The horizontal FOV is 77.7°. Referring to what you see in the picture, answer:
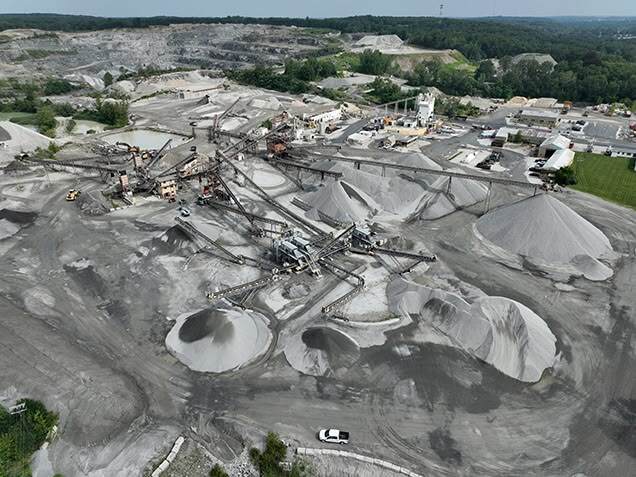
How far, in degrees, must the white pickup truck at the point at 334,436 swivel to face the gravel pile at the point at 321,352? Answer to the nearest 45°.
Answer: approximately 90° to its right

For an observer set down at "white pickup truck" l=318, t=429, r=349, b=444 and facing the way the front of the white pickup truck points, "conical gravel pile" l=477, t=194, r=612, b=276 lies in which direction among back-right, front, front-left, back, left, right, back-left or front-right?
back-right

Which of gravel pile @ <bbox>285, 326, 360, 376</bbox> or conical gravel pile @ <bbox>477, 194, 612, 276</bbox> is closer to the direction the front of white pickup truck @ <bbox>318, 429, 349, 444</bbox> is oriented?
the gravel pile

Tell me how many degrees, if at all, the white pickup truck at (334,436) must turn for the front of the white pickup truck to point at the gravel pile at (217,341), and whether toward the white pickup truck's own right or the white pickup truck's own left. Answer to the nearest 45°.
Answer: approximately 45° to the white pickup truck's own right

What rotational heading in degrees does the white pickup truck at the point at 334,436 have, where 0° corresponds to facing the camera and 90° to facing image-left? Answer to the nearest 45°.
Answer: approximately 90°

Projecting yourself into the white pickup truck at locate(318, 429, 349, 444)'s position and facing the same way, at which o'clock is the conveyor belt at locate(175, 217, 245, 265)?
The conveyor belt is roughly at 2 o'clock from the white pickup truck.

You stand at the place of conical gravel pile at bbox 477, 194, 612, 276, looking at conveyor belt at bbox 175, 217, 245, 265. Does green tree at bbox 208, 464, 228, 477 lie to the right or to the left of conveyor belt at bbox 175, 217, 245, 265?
left

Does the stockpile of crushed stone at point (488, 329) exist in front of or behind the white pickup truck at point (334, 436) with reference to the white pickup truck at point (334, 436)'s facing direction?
behind

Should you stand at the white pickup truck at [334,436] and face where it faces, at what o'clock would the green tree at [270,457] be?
The green tree is roughly at 11 o'clock from the white pickup truck.

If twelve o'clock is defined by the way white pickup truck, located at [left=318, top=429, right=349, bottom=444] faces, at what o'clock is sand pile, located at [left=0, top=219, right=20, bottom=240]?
The sand pile is roughly at 1 o'clock from the white pickup truck.

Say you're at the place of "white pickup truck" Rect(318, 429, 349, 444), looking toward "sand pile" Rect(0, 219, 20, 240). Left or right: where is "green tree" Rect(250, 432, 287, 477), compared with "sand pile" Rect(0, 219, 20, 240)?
left

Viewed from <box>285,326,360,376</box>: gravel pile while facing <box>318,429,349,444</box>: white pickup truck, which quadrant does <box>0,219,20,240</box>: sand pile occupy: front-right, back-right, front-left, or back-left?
back-right

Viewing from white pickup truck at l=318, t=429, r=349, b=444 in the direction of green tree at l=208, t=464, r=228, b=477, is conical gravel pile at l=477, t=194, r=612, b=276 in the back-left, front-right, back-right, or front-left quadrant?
back-right

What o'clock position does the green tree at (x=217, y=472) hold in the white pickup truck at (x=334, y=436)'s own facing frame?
The green tree is roughly at 11 o'clock from the white pickup truck.
